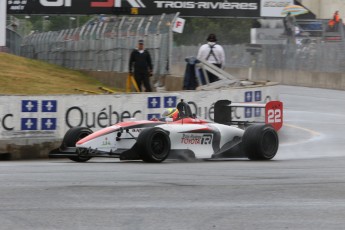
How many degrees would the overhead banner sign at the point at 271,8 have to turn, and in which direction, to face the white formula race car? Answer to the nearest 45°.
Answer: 0° — it already faces it

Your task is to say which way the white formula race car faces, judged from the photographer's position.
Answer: facing the viewer and to the left of the viewer

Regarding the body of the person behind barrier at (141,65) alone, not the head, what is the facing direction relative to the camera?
toward the camera

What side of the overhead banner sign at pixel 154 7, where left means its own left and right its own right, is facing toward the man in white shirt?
front

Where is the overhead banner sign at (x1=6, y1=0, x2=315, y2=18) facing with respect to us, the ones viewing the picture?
facing the viewer
